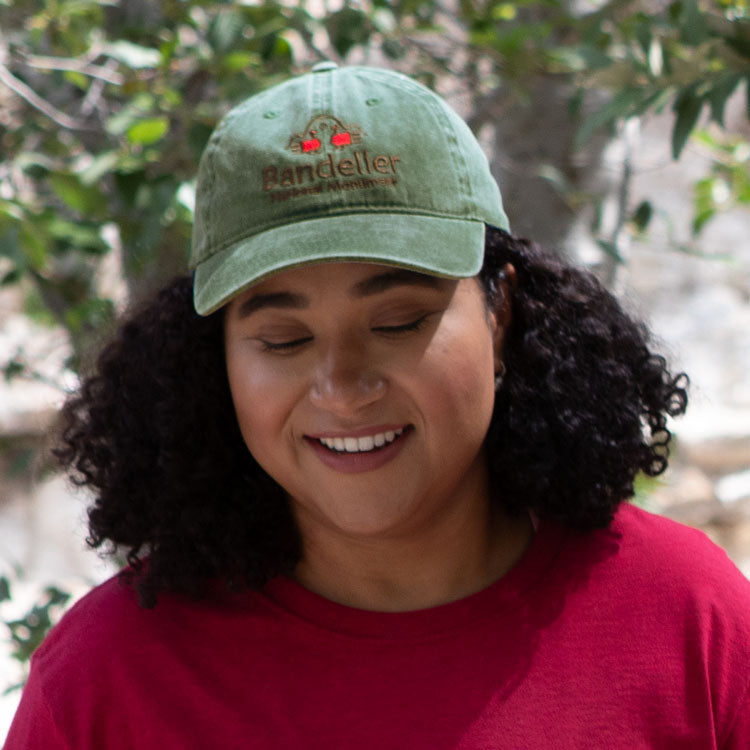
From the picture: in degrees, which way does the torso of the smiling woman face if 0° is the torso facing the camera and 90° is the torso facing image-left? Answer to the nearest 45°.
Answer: approximately 0°
